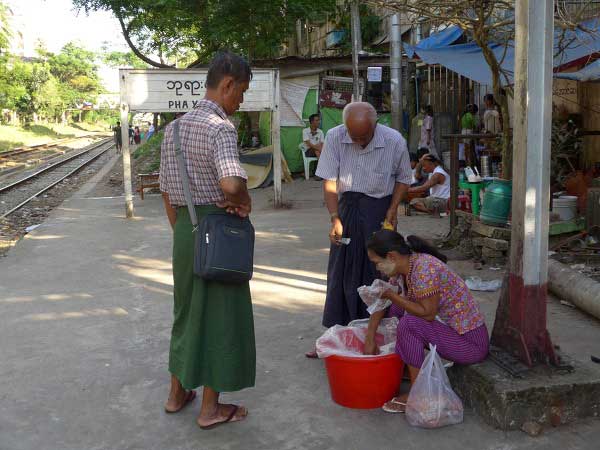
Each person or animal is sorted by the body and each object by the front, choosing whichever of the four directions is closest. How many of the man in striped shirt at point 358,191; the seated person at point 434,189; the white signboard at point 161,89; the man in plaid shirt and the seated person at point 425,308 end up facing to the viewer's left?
2

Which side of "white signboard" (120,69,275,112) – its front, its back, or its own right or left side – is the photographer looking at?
front

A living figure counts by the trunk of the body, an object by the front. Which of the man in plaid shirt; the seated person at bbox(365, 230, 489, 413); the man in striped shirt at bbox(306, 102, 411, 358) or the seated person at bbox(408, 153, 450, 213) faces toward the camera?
the man in striped shirt

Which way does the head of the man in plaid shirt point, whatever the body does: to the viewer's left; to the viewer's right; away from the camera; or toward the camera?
to the viewer's right

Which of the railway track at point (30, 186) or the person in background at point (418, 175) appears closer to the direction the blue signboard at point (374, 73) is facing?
the person in background

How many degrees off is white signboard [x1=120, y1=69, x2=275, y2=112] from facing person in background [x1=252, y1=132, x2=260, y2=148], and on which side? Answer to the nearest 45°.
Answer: approximately 180°

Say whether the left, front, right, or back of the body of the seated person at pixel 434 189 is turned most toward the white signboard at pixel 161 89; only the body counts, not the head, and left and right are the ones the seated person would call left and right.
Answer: front

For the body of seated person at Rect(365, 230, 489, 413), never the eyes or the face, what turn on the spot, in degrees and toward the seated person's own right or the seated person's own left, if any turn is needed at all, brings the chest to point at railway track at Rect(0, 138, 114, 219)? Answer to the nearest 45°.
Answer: approximately 45° to the seated person's own right

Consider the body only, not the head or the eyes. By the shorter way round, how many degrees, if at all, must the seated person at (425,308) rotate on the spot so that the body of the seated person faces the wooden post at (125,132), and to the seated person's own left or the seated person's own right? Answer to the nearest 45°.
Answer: approximately 45° to the seated person's own right

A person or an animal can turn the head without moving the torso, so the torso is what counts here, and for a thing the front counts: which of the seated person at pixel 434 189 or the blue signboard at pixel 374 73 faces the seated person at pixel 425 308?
the blue signboard

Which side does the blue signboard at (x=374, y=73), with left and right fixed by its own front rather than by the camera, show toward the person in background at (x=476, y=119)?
left

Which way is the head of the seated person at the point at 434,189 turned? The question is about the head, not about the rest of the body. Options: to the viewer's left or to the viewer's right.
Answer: to the viewer's left

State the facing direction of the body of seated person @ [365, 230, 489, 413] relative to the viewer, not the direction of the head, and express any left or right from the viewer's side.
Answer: facing to the left of the viewer

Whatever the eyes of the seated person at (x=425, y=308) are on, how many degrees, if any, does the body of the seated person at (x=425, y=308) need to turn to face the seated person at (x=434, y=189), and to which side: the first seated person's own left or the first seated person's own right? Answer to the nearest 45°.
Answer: approximately 90° to the first seated person's own right

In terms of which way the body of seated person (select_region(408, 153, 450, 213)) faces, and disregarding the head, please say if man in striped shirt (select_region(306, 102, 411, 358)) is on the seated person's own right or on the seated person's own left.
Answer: on the seated person's own left

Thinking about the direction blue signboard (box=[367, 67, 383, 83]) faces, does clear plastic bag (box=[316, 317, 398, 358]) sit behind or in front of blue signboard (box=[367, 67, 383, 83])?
in front

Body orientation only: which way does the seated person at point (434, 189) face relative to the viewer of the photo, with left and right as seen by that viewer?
facing to the left of the viewer

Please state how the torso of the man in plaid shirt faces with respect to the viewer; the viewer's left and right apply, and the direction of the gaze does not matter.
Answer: facing away from the viewer and to the right of the viewer

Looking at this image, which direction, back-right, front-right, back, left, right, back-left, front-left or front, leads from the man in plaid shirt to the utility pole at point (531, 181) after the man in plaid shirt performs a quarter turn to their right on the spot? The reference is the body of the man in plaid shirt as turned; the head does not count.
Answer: front-left
